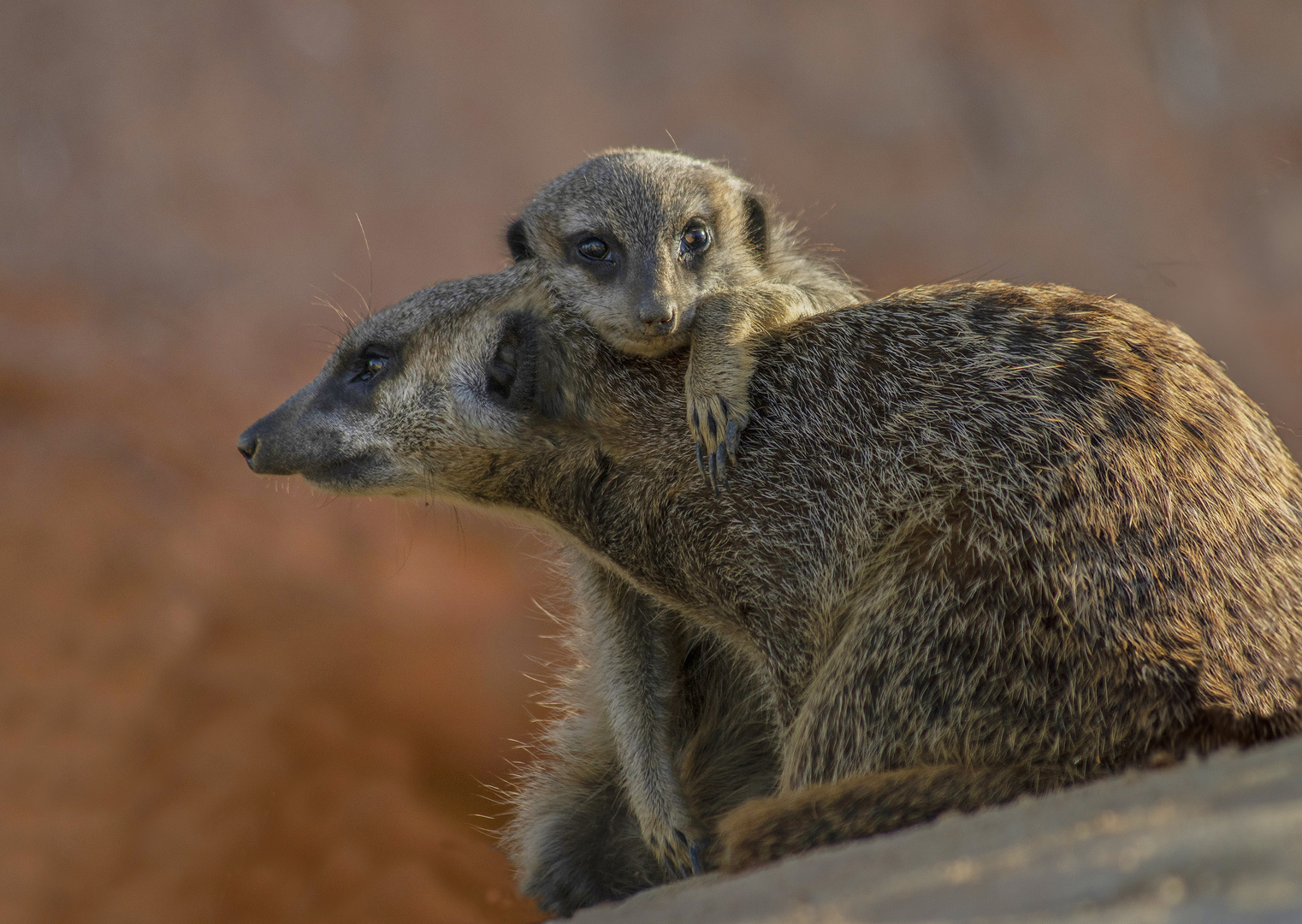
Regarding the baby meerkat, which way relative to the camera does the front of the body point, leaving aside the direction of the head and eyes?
toward the camera

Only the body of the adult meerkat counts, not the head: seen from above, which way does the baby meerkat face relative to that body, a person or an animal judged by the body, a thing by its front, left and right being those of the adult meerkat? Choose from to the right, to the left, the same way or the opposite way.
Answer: to the left

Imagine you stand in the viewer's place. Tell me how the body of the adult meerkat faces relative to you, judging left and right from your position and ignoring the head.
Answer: facing to the left of the viewer
